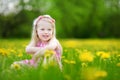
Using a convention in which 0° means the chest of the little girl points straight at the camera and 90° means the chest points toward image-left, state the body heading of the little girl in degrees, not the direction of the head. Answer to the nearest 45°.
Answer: approximately 0°

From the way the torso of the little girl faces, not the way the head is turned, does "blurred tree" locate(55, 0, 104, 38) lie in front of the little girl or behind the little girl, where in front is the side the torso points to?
behind
